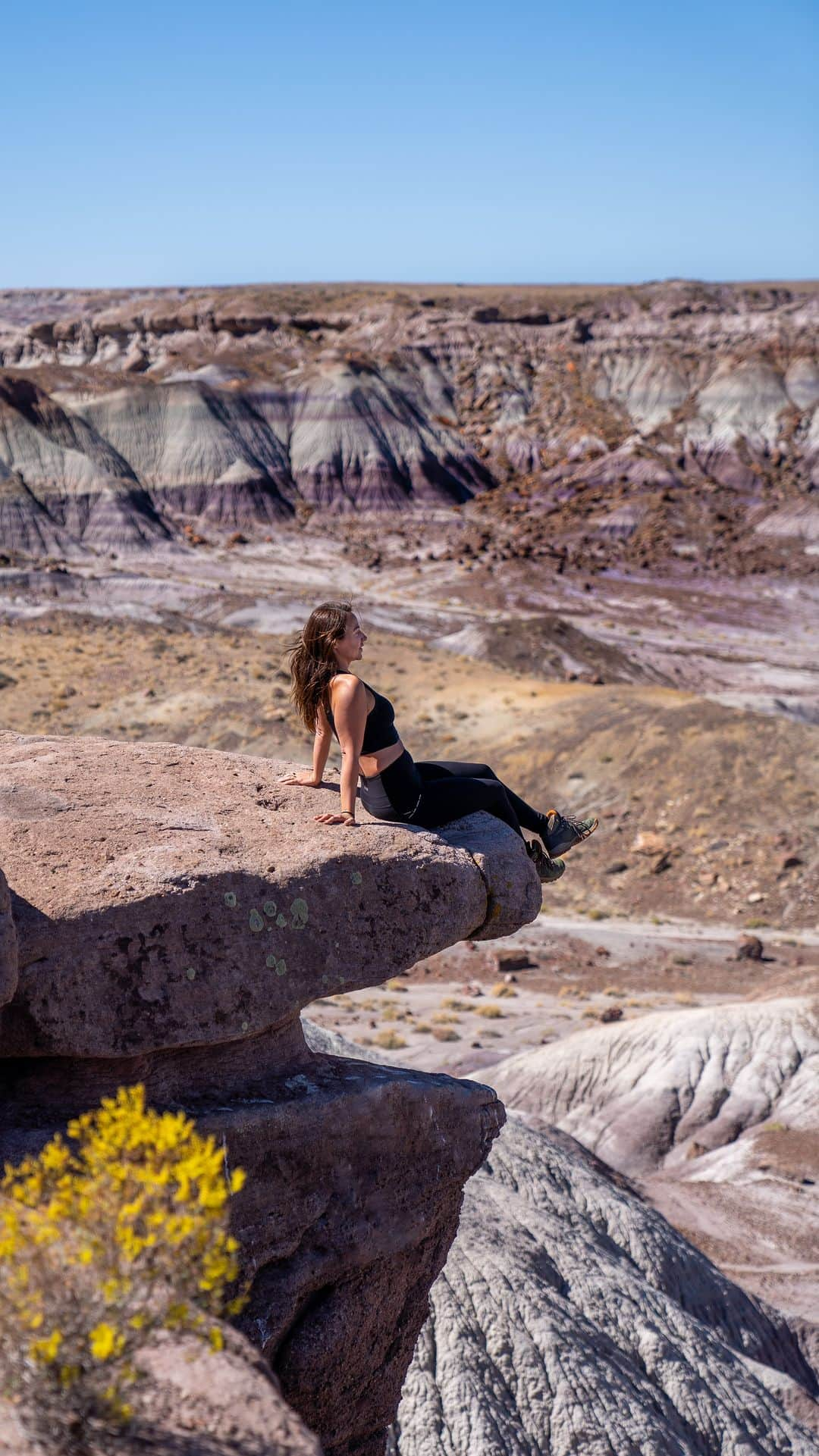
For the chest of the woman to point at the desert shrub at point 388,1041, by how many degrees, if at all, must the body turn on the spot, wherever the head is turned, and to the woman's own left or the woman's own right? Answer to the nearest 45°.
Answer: approximately 90° to the woman's own left

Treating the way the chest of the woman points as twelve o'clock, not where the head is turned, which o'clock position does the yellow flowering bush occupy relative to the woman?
The yellow flowering bush is roughly at 3 o'clock from the woman.

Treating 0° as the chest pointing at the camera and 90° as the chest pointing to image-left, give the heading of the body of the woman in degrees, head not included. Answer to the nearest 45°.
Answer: approximately 270°

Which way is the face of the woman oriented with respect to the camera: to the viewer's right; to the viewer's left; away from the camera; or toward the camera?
to the viewer's right

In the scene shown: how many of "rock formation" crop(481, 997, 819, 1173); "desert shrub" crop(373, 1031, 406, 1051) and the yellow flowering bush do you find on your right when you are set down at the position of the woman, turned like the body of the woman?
1

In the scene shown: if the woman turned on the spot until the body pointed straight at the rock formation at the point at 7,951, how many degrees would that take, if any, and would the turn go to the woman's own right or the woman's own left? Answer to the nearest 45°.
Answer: approximately 135° to the woman's own right
